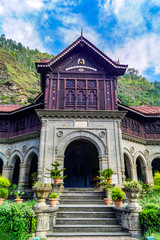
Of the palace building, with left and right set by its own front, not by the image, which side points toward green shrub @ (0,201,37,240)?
front

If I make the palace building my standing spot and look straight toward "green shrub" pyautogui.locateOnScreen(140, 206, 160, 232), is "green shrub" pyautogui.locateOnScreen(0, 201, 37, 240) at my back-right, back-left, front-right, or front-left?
front-right

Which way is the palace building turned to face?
toward the camera

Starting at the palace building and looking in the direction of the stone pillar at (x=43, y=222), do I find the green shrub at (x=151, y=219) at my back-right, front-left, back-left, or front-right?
front-left

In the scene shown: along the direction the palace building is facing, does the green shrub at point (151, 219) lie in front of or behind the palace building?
in front

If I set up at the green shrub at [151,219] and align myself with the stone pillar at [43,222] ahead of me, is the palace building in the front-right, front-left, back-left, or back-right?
front-right

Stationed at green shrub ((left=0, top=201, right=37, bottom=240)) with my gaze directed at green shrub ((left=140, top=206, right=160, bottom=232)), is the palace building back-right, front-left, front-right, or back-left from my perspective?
front-left

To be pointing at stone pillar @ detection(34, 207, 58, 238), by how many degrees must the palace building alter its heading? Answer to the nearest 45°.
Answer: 0° — it already faces it
